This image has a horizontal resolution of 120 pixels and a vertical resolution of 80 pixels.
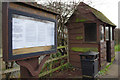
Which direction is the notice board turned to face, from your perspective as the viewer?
facing the viewer and to the right of the viewer

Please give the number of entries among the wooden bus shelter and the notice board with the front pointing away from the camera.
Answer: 0

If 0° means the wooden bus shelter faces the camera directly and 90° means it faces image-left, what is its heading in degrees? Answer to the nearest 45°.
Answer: approximately 315°
